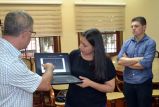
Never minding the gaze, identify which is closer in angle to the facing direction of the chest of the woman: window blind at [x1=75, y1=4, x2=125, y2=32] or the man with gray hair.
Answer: the man with gray hair

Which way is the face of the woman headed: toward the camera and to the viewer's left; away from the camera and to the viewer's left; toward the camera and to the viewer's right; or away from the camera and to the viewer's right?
toward the camera and to the viewer's left

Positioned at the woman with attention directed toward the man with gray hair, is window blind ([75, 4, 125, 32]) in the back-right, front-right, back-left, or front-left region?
back-right

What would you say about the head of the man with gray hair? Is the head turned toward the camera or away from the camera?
away from the camera

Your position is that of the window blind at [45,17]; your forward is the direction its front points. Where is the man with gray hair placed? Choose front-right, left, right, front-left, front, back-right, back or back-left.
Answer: front

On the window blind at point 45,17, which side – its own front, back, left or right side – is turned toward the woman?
front

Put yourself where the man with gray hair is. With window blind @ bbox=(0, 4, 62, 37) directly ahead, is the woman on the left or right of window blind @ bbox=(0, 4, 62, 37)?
right

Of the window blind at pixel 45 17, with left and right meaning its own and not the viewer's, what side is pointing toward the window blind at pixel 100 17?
left

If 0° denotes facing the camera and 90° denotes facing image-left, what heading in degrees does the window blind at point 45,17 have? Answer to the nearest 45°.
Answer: approximately 0°

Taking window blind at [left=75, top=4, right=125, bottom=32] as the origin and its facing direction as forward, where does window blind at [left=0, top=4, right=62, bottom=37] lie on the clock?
window blind at [left=0, top=4, right=62, bottom=37] is roughly at 2 o'clock from window blind at [left=75, top=4, right=125, bottom=32].

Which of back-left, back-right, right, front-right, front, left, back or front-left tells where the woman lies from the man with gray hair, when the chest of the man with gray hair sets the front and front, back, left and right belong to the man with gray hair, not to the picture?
front

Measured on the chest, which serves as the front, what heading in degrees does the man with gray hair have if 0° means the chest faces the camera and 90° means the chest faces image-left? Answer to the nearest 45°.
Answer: approximately 225°

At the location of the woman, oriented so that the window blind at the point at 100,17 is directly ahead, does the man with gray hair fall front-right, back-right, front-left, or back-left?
back-left

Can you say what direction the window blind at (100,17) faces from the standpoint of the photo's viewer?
facing the viewer

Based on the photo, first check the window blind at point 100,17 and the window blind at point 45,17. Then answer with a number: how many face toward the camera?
2
